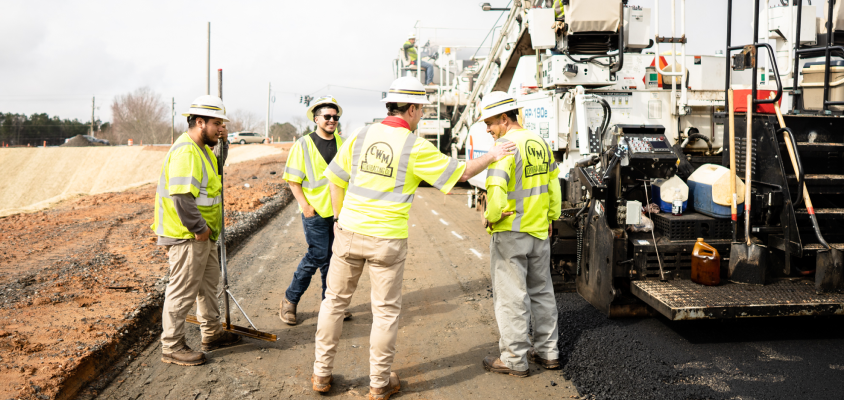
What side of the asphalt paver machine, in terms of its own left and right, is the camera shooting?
back

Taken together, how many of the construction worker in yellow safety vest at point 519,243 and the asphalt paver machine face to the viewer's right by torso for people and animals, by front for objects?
0

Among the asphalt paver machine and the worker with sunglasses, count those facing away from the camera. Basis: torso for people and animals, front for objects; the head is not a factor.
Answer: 1

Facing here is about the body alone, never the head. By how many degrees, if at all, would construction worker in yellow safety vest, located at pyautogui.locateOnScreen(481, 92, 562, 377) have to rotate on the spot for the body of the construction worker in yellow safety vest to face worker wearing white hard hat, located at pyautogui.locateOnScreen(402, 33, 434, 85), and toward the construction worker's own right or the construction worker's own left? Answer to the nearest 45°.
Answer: approximately 45° to the construction worker's own right

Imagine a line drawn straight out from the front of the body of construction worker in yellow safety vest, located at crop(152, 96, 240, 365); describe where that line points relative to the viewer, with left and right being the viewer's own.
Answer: facing to the right of the viewer

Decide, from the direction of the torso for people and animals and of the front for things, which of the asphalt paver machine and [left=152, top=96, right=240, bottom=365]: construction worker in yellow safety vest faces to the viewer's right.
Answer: the construction worker in yellow safety vest

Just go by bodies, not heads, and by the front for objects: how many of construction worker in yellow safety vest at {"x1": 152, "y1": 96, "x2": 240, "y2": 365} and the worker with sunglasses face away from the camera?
0

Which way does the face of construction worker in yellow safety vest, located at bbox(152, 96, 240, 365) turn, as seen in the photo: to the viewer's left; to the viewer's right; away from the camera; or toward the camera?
to the viewer's right

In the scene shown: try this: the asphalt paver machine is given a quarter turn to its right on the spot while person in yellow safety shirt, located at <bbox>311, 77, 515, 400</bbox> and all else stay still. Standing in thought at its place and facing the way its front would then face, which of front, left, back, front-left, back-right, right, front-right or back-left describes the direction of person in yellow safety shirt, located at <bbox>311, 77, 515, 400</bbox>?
back-right

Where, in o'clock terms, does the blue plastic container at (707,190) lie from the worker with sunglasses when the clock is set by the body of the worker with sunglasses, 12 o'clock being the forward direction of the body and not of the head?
The blue plastic container is roughly at 11 o'clock from the worker with sunglasses.

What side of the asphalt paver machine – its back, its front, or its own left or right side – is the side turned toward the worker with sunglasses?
left

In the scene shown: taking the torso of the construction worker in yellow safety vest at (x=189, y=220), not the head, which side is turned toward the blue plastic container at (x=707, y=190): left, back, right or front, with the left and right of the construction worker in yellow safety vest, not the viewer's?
front
